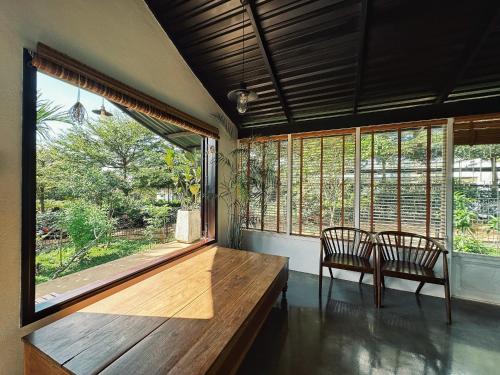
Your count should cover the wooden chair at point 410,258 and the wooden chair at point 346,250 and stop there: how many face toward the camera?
2

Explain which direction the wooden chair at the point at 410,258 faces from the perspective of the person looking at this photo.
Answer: facing the viewer

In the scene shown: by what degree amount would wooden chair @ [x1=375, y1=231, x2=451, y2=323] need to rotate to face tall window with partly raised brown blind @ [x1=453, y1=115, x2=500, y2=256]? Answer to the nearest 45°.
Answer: approximately 135° to its left

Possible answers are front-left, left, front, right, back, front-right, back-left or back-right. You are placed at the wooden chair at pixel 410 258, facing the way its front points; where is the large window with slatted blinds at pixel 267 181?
right

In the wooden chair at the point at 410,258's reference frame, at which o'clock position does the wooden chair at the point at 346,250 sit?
the wooden chair at the point at 346,250 is roughly at 3 o'clock from the wooden chair at the point at 410,258.

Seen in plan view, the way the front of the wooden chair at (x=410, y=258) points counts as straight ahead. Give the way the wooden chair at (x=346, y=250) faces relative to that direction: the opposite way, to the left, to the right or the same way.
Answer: the same way

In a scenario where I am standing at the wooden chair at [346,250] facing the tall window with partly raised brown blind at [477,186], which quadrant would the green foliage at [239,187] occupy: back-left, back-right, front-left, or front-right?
back-left

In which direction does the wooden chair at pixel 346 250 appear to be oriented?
toward the camera

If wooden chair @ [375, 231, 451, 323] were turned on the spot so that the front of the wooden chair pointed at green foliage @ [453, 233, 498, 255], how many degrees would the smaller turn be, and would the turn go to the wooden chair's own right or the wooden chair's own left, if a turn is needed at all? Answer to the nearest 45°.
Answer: approximately 135° to the wooden chair's own left

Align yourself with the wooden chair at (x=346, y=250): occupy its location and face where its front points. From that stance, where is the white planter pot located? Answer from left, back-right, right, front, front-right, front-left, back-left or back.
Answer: right

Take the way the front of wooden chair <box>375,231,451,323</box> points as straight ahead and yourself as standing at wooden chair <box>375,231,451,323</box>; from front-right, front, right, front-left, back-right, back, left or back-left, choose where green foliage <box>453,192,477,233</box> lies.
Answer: back-left

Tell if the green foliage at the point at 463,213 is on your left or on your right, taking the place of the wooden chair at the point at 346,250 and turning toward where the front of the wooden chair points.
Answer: on your left

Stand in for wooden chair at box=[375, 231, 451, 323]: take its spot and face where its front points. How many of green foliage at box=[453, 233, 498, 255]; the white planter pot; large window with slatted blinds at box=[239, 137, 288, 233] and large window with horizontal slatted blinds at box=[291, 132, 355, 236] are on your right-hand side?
3
